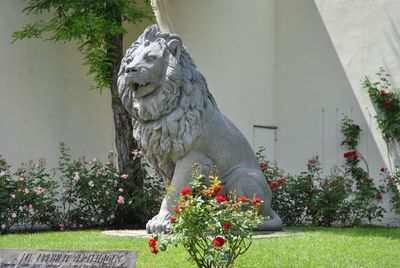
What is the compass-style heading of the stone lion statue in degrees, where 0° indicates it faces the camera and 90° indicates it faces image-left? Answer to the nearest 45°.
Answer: approximately 45°

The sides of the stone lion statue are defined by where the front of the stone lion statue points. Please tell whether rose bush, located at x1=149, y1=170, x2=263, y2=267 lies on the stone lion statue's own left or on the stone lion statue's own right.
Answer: on the stone lion statue's own left

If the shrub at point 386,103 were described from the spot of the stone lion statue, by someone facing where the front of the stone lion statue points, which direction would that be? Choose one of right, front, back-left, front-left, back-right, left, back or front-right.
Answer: back

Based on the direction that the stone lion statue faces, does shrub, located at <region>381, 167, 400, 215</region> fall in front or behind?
behind

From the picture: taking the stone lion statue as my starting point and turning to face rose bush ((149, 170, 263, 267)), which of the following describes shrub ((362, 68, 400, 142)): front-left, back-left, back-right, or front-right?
back-left

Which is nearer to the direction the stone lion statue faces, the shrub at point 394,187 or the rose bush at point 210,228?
the rose bush

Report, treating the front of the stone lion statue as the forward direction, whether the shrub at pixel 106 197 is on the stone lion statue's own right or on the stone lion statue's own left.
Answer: on the stone lion statue's own right

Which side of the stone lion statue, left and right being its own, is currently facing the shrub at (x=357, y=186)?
back

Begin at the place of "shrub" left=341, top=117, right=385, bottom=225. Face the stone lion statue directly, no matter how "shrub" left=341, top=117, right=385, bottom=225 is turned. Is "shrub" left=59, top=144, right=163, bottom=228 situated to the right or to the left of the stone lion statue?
right

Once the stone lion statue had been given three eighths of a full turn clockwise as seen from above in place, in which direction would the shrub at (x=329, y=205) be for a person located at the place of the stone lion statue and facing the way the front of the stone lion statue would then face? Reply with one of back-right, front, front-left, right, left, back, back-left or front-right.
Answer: front-right
